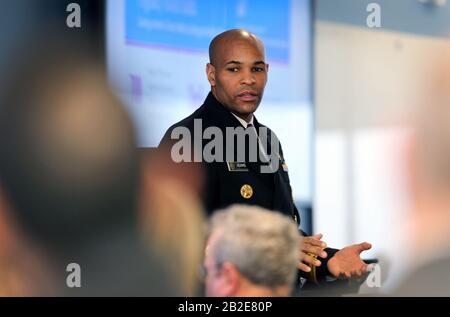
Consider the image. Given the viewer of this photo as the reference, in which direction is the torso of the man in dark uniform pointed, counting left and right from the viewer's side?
facing the viewer and to the right of the viewer

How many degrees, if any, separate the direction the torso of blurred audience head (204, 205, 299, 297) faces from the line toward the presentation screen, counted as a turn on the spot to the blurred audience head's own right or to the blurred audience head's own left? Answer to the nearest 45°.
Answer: approximately 45° to the blurred audience head's own right

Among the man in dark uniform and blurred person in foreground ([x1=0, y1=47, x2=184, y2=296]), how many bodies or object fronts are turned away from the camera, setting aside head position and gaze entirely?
1

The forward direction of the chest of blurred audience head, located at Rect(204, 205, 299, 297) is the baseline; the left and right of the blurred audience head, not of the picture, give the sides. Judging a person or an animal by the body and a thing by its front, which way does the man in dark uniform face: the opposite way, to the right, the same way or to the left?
the opposite way

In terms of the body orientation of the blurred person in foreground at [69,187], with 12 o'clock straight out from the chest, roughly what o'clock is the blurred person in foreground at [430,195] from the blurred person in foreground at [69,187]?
the blurred person in foreground at [430,195] is roughly at 3 o'clock from the blurred person in foreground at [69,187].

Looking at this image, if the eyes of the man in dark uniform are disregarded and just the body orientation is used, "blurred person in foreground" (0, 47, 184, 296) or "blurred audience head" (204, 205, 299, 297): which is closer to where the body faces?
the blurred audience head

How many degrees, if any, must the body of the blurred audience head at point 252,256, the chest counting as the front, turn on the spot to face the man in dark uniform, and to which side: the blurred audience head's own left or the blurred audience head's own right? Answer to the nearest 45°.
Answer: approximately 45° to the blurred audience head's own right

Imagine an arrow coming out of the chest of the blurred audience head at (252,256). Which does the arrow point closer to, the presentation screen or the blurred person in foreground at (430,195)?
the presentation screen

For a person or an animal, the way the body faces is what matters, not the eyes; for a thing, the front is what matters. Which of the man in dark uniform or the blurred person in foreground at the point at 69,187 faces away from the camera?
the blurred person in foreground

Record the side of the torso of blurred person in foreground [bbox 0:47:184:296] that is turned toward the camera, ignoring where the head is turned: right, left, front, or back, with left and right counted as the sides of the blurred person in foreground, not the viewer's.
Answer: back

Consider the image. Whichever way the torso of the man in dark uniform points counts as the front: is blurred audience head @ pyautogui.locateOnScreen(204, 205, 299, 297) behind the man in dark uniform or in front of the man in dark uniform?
in front
